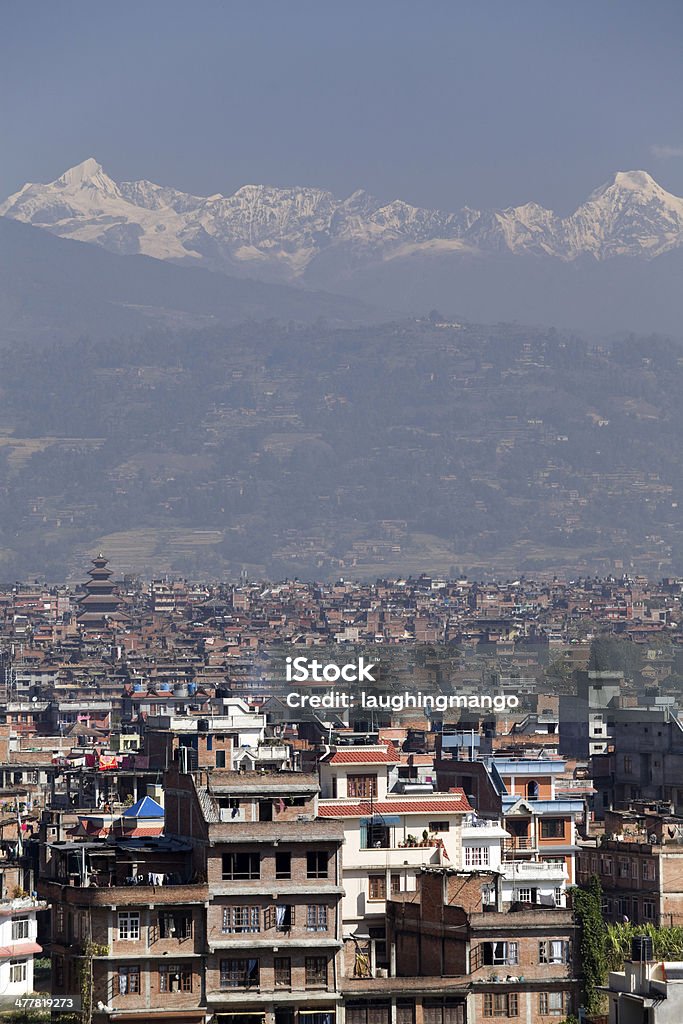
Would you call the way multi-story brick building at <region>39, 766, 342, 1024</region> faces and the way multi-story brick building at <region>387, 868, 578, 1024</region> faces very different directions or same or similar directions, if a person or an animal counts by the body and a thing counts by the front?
same or similar directions

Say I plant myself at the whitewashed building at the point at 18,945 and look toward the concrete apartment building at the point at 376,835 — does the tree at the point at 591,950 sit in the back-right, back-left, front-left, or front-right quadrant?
front-right

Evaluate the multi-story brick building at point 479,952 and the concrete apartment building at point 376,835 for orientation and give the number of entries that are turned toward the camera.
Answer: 2

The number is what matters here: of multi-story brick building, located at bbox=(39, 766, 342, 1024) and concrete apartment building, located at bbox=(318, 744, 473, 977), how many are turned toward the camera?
2

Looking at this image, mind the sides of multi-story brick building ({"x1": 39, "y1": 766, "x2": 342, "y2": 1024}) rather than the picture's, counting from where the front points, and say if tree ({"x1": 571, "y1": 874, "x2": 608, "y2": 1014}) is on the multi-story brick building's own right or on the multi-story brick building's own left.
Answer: on the multi-story brick building's own left

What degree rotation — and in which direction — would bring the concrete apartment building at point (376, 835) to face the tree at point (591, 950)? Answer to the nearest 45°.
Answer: approximately 45° to its left

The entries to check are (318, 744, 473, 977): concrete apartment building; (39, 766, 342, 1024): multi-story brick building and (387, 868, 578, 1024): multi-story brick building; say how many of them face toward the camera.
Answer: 3

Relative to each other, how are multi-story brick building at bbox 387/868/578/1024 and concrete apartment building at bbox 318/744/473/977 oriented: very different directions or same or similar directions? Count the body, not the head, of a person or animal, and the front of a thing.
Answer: same or similar directions

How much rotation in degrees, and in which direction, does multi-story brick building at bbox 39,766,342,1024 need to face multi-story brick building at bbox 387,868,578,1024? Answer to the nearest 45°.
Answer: approximately 90° to its left

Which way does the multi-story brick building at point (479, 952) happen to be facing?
toward the camera

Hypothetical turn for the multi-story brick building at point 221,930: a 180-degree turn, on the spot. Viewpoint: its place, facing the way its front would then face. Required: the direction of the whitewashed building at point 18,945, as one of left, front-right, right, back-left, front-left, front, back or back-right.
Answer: front-left

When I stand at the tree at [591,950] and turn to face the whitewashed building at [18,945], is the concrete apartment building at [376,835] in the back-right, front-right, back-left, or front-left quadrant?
front-right

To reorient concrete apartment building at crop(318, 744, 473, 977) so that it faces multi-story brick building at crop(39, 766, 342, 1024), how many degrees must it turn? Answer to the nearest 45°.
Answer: approximately 45° to its right

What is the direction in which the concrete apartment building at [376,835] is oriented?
toward the camera

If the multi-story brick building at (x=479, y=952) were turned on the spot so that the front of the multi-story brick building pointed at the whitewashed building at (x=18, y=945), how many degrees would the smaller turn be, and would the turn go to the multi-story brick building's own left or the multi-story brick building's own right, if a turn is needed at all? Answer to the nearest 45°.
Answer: approximately 90° to the multi-story brick building's own right

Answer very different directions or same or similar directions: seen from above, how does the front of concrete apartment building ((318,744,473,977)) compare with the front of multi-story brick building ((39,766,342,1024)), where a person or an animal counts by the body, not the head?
same or similar directions
